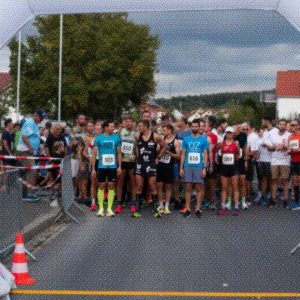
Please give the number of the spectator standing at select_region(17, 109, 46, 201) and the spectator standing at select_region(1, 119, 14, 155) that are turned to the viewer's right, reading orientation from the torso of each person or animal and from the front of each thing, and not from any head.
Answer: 2

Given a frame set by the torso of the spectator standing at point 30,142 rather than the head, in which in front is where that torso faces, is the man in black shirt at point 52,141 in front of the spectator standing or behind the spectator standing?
in front

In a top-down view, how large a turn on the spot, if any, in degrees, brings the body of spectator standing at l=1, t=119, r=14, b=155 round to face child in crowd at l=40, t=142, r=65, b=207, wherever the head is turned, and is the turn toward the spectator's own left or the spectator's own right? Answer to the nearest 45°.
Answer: approximately 90° to the spectator's own right

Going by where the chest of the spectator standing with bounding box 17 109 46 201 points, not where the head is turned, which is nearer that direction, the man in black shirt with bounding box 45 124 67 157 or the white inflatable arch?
the man in black shirt

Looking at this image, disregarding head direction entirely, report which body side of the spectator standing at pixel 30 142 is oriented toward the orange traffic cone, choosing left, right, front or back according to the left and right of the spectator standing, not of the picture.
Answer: right

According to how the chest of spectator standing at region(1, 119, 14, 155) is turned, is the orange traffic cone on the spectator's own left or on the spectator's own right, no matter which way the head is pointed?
on the spectator's own right

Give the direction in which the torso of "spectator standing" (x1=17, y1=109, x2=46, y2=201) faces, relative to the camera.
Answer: to the viewer's right

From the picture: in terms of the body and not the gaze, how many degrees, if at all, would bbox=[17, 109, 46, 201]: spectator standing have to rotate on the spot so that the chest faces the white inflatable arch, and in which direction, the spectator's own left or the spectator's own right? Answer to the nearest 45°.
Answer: approximately 90° to the spectator's own right

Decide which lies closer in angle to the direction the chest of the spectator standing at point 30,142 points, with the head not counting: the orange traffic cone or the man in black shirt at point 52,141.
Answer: the man in black shirt

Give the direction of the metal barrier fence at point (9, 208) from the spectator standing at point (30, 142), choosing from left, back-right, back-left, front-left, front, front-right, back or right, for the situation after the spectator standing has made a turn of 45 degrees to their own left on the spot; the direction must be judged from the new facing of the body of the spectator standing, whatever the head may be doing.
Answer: back-right

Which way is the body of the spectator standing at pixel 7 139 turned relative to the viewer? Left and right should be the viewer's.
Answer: facing to the right of the viewer

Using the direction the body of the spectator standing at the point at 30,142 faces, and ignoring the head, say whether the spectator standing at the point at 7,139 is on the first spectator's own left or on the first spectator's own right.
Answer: on the first spectator's own left
